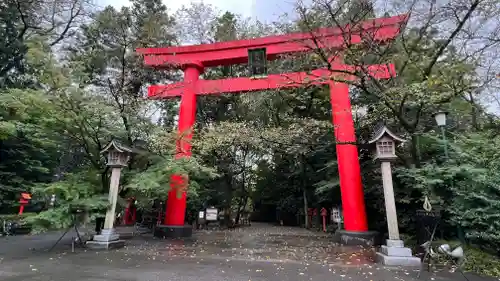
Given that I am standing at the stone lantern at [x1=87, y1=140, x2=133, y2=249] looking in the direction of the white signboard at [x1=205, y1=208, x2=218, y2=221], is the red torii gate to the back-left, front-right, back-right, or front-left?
front-right

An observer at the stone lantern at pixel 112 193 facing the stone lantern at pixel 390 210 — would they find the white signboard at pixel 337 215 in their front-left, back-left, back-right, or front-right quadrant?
front-left

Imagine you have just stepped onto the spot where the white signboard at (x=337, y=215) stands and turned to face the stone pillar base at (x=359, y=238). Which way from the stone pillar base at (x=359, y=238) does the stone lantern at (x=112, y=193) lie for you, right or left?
right

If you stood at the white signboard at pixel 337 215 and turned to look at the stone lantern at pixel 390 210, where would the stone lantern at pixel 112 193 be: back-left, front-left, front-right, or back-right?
front-right

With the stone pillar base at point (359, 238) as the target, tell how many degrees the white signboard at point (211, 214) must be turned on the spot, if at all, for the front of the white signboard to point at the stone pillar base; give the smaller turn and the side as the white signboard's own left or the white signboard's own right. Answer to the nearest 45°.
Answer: approximately 45° to the white signboard's own left

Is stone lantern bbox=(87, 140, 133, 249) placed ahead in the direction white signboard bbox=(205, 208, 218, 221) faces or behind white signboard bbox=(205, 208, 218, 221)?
ahead

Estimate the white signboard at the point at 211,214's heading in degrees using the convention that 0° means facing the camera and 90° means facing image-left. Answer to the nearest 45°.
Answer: approximately 0°

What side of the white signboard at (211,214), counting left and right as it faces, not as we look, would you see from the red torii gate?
front

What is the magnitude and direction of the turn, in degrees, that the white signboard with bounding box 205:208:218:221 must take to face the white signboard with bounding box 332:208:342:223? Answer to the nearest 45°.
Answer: approximately 45° to its left
